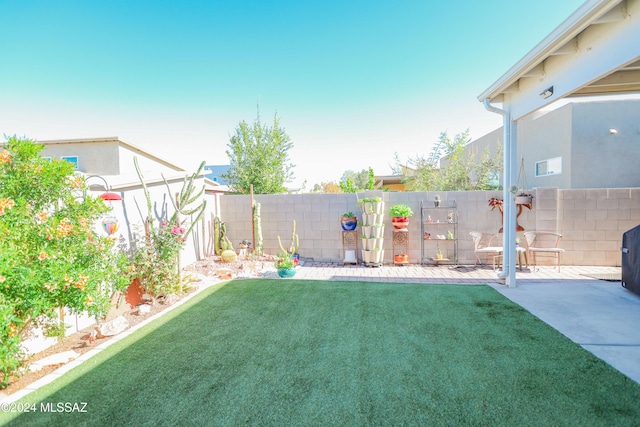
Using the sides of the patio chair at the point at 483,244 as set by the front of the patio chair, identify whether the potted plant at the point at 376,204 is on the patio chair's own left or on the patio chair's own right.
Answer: on the patio chair's own right

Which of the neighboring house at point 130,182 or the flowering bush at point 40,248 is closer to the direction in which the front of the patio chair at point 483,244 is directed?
the flowering bush

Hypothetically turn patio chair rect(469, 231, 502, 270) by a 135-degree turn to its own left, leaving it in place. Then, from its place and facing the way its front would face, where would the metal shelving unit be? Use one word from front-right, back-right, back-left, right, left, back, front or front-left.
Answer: left

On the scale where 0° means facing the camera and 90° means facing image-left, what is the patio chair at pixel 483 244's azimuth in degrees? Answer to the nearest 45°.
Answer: approximately 315°

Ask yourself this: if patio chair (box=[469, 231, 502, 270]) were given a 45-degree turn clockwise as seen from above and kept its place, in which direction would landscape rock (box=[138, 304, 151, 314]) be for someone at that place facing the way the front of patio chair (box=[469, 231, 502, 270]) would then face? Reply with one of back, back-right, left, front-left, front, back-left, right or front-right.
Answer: front-right

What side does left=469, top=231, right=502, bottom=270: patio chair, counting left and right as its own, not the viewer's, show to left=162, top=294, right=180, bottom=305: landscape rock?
right

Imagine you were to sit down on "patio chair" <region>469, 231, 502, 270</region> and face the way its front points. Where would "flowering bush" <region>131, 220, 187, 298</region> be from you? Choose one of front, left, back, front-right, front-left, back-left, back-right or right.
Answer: right

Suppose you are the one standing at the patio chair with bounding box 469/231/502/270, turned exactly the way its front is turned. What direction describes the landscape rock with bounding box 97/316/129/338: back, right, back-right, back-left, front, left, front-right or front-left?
right

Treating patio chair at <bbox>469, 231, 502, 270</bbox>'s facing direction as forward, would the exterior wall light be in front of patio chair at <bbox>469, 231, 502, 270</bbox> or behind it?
in front

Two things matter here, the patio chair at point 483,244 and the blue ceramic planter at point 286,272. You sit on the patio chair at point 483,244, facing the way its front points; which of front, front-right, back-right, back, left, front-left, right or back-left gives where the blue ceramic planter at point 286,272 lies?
right
